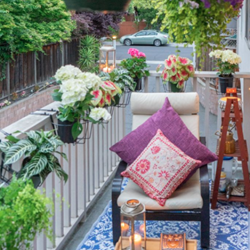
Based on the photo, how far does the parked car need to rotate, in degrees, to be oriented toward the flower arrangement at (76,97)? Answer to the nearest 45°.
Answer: approximately 90° to its left

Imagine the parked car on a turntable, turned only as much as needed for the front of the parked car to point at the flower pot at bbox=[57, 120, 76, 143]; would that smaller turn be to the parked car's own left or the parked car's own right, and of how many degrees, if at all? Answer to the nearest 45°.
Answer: approximately 90° to the parked car's own left

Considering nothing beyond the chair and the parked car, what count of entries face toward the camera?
1

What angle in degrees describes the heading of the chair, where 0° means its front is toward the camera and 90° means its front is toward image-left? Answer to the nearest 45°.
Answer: approximately 0°

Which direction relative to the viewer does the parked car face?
to the viewer's left

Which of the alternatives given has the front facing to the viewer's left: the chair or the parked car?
the parked car

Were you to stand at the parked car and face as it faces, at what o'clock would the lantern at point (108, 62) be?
The lantern is roughly at 9 o'clock from the parked car.

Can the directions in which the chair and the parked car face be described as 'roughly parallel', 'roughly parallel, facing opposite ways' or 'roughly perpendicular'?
roughly perpendicular

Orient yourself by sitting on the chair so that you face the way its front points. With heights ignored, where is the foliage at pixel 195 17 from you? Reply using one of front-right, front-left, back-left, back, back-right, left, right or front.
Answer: back

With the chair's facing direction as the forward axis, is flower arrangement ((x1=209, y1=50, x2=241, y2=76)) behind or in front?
behind

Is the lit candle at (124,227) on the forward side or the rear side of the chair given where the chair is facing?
on the forward side

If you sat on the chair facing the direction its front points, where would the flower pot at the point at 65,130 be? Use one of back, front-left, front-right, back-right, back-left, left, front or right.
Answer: front-right

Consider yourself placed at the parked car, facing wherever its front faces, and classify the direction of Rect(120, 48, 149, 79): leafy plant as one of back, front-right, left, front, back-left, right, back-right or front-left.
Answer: left

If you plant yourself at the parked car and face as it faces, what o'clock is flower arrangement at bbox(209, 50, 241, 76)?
The flower arrangement is roughly at 9 o'clock from the parked car.
